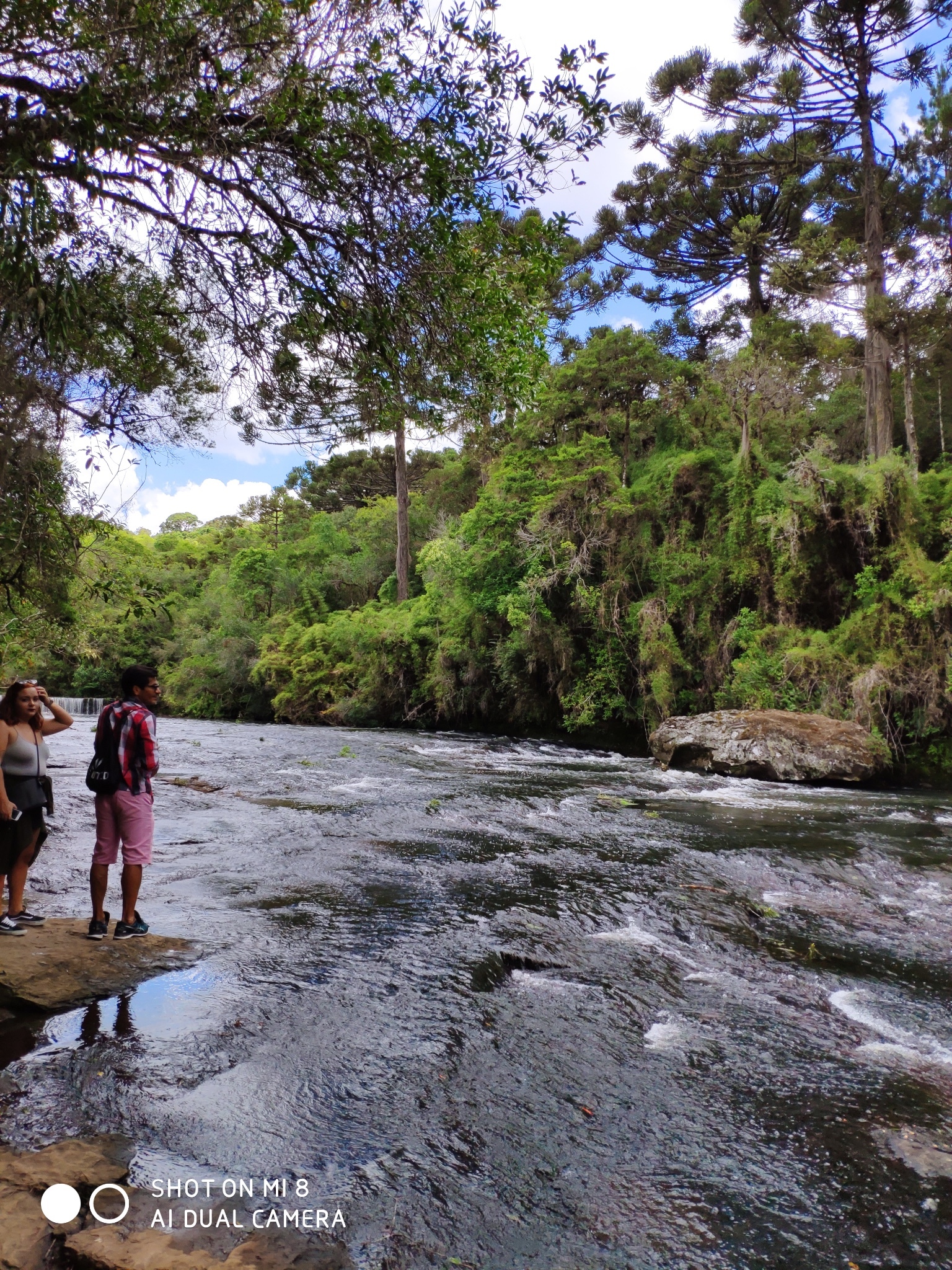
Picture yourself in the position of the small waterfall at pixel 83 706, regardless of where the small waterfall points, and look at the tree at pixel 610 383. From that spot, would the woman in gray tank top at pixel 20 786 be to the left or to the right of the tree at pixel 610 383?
right

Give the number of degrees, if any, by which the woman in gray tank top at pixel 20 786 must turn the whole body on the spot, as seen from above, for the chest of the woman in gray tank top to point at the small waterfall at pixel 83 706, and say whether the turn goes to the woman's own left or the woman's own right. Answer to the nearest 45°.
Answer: approximately 135° to the woman's own left

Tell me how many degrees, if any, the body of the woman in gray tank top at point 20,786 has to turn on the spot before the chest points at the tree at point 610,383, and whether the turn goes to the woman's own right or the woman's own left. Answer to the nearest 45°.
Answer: approximately 90° to the woman's own left

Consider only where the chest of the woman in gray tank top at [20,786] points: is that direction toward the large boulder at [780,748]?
no

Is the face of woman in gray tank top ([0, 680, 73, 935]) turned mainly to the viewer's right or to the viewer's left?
to the viewer's right

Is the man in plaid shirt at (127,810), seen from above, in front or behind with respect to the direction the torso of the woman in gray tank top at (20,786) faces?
in front

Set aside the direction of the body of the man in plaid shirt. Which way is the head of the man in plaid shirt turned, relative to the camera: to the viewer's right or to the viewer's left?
to the viewer's right

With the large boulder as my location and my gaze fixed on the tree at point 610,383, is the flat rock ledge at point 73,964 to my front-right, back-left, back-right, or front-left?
back-left

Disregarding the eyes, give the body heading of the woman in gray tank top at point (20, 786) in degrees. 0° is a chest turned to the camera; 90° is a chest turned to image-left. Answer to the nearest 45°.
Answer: approximately 315°

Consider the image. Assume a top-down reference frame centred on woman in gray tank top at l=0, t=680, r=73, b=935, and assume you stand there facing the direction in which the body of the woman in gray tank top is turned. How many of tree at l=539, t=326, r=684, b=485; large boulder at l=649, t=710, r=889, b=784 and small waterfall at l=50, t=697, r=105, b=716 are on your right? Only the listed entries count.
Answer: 0
